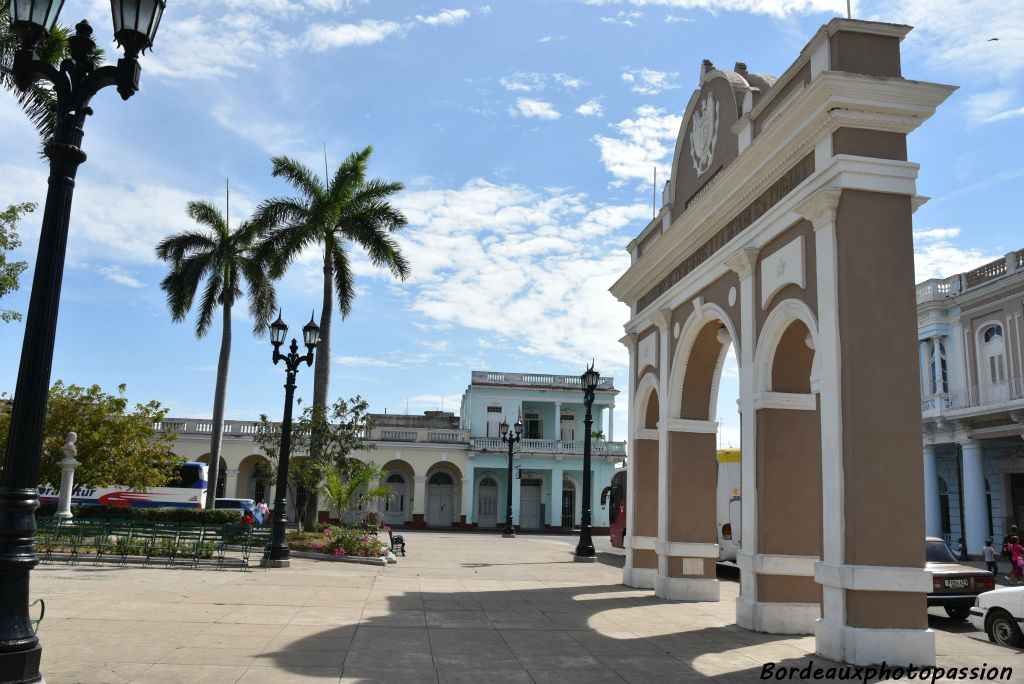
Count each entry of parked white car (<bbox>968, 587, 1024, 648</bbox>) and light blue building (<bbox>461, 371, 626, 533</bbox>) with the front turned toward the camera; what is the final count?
1

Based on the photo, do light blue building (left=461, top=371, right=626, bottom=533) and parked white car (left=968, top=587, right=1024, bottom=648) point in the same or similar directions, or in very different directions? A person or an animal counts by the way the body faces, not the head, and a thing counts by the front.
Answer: very different directions

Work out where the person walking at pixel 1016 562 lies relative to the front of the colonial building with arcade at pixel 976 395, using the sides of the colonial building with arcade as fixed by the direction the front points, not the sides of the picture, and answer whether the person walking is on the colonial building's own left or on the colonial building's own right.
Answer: on the colonial building's own left

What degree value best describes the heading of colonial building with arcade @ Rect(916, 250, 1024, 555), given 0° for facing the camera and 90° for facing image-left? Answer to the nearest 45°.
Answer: approximately 45°

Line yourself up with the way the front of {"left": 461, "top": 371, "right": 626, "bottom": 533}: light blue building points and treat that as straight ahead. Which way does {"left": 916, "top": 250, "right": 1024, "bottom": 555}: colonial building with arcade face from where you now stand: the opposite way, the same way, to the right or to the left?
to the right

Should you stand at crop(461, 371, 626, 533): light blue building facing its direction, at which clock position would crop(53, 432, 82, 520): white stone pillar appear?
The white stone pillar is roughly at 1 o'clock from the light blue building.

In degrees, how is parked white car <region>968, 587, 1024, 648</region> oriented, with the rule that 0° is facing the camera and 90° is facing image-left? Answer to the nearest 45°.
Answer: approximately 135°

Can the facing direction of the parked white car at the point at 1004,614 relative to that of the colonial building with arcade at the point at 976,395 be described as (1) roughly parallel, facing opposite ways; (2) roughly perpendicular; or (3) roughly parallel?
roughly perpendicular

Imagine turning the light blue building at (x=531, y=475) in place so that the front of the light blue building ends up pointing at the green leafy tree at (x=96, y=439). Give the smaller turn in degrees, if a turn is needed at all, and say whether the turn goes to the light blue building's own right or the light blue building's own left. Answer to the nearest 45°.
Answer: approximately 45° to the light blue building's own right

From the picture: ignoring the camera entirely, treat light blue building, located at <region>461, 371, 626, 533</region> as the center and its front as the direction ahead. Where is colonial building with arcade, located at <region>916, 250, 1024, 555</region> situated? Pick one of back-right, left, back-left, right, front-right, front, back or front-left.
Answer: front-left

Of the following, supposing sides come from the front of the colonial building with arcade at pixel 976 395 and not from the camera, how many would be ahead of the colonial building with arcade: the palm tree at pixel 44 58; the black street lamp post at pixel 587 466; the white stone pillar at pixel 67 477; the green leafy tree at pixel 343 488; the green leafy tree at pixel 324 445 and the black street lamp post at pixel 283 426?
6

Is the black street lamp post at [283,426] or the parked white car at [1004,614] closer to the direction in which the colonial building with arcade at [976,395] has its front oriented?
the black street lamp post
